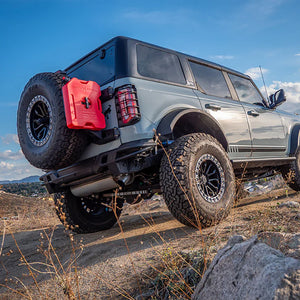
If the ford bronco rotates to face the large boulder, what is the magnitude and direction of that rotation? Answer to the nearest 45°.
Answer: approximately 135° to its right

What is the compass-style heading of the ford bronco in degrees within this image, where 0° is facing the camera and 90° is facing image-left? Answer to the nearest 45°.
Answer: approximately 225°
